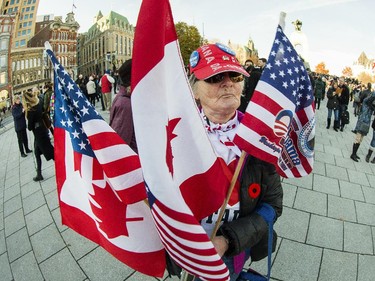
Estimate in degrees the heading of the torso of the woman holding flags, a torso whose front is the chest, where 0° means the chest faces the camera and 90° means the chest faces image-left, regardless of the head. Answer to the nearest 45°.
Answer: approximately 0°

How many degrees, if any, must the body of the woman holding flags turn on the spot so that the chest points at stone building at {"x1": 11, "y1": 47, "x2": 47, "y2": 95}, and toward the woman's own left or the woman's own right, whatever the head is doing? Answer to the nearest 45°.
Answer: approximately 135° to the woman's own right

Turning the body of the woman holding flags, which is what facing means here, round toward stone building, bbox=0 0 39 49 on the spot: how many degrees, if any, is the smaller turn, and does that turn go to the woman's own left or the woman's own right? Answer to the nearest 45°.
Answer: approximately 135° to the woman's own right

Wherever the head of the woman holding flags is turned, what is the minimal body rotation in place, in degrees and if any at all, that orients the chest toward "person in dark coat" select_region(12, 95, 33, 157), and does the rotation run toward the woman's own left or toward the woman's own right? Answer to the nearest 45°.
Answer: approximately 135° to the woman's own right

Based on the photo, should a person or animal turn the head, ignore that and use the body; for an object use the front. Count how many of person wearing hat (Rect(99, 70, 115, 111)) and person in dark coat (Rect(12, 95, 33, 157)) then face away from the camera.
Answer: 1
